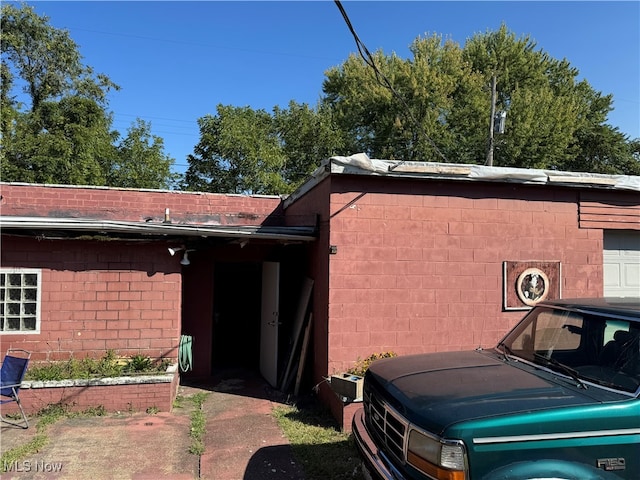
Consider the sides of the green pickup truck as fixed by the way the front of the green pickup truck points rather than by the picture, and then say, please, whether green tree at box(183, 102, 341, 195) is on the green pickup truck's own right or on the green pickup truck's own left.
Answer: on the green pickup truck's own right

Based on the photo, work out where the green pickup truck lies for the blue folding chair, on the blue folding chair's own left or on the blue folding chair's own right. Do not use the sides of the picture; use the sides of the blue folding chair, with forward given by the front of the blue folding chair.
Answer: on the blue folding chair's own left

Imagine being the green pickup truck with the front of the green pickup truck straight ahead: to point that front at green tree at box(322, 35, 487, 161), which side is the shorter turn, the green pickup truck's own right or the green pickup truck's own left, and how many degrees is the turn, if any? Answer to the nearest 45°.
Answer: approximately 135° to the green pickup truck's own right

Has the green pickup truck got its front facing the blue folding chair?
no

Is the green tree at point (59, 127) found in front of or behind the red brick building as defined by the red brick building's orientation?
behind

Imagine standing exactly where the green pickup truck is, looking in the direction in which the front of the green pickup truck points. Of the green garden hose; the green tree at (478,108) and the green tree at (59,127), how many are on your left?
0

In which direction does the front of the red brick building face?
toward the camera

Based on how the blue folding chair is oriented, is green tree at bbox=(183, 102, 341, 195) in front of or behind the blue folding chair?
behind

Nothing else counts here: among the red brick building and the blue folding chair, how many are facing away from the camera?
0

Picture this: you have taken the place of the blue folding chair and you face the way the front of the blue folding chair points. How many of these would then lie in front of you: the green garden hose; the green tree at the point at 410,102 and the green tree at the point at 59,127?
0

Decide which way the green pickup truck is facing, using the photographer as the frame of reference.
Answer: facing the viewer and to the left of the viewer

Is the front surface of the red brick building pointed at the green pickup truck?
yes

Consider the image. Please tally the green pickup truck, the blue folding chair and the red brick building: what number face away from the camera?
0

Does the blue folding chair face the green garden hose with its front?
no

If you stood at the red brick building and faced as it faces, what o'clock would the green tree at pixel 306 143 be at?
The green tree is roughly at 6 o'clock from the red brick building.

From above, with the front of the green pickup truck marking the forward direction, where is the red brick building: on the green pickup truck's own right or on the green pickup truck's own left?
on the green pickup truck's own right
